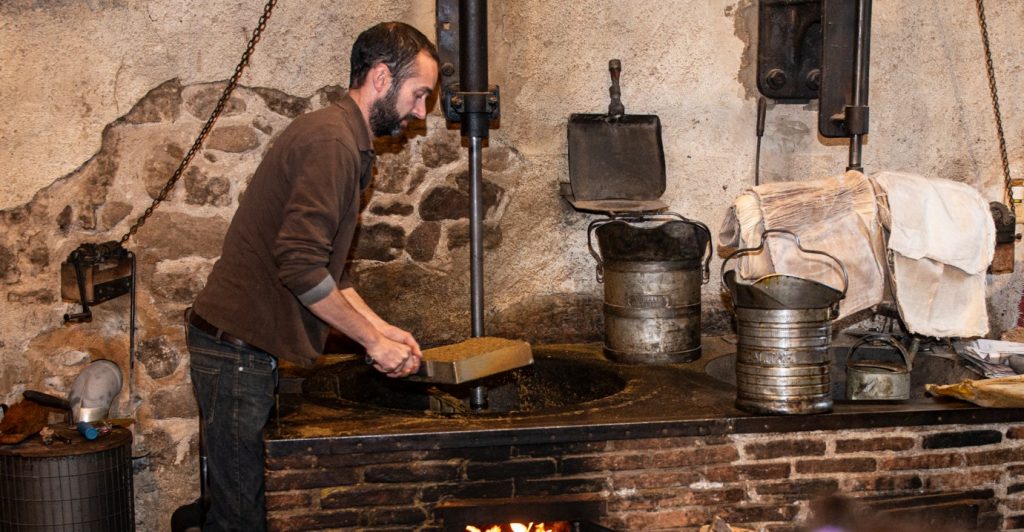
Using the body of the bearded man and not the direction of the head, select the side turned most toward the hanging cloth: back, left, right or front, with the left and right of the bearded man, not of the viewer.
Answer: front

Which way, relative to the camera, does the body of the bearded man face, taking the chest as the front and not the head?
to the viewer's right

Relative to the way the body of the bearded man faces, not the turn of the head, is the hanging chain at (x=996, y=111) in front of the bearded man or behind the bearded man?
in front

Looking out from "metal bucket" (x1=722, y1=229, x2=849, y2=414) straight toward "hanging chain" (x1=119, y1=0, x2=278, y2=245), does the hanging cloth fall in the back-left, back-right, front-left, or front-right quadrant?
back-right

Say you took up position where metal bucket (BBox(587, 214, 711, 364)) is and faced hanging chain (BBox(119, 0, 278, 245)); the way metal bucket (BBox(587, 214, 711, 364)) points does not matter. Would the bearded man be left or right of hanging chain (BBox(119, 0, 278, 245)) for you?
left

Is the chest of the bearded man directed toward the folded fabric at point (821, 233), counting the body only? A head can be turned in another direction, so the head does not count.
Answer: yes

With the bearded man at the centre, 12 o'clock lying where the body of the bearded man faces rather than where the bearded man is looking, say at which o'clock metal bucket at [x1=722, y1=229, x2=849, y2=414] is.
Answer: The metal bucket is roughly at 12 o'clock from the bearded man.

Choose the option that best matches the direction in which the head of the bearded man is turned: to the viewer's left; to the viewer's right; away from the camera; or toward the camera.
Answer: to the viewer's right

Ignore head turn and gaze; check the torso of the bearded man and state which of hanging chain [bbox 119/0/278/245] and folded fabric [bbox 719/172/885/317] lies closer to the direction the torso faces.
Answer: the folded fabric

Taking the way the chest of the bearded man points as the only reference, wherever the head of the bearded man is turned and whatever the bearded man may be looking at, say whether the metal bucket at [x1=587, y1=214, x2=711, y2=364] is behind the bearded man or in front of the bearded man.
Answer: in front
